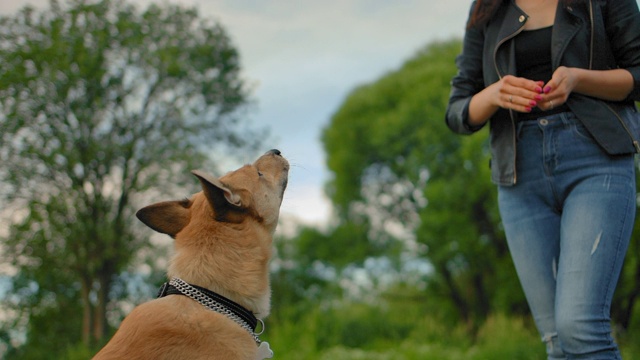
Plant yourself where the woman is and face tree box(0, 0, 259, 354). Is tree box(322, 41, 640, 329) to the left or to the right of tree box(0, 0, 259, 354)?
right

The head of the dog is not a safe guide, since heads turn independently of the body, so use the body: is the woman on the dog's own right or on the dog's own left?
on the dog's own right

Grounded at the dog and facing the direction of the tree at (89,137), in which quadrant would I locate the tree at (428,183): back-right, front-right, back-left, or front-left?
front-right

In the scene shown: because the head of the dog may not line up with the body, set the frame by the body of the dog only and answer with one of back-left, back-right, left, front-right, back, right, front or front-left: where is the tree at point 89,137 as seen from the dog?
front-left

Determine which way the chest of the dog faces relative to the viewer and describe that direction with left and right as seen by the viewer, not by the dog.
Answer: facing away from the viewer and to the right of the viewer

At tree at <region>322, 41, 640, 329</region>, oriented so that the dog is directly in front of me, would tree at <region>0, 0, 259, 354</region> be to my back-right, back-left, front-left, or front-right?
front-right

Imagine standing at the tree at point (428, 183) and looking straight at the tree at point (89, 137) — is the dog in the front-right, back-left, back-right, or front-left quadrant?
front-left

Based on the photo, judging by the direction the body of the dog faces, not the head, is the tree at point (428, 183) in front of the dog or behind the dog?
in front
